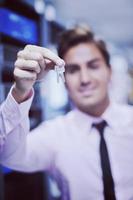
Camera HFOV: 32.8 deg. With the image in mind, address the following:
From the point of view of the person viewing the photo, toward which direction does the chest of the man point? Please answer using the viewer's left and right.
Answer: facing the viewer

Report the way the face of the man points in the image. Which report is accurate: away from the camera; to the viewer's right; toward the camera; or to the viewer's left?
toward the camera
